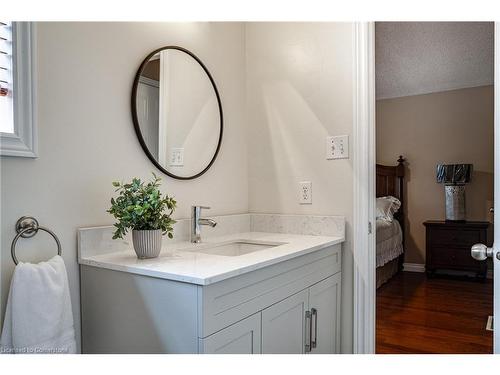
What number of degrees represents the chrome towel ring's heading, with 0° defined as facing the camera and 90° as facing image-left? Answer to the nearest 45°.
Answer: approximately 315°

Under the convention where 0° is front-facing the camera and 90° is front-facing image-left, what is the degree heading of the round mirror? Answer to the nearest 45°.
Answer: approximately 315°

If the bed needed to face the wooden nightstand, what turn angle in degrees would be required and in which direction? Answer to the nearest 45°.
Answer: approximately 135° to its left

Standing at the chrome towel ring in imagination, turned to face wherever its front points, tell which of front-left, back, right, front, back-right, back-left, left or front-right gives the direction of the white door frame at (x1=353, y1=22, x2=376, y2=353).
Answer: front-left

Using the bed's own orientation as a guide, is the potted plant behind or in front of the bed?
in front

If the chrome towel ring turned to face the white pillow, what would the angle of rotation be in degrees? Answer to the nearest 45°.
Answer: approximately 90° to its left

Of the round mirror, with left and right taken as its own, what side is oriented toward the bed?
left

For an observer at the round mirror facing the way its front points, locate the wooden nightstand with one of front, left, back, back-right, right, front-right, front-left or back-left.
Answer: left

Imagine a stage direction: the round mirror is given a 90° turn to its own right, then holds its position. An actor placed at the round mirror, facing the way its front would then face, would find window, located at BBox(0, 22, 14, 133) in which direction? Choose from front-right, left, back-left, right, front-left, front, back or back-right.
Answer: front

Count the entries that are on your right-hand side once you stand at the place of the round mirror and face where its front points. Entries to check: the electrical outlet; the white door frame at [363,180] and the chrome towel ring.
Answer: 1

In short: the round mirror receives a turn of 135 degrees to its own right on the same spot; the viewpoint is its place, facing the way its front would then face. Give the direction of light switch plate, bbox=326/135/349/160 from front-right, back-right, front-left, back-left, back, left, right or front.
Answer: back
